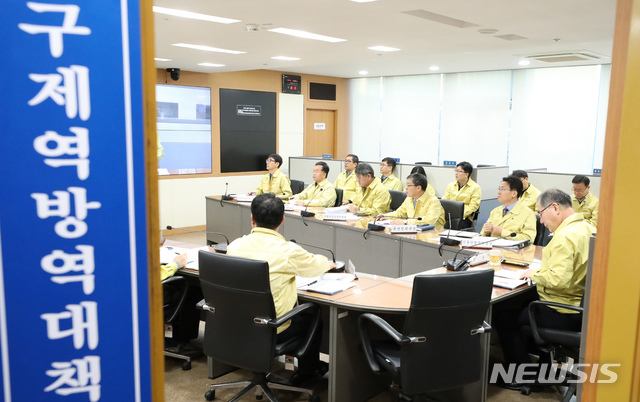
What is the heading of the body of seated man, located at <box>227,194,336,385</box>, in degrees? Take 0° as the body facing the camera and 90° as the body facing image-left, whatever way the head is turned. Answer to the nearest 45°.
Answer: approximately 225°

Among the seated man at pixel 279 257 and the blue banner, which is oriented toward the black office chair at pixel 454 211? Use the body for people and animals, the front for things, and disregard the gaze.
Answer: the seated man

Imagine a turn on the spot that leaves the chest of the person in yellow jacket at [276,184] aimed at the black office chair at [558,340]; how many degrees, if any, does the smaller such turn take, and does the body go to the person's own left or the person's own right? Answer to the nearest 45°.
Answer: approximately 45° to the person's own left

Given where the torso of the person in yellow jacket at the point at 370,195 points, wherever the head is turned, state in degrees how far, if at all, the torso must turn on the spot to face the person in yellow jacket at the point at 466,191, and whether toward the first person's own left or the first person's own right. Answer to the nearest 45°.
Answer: approximately 135° to the first person's own left

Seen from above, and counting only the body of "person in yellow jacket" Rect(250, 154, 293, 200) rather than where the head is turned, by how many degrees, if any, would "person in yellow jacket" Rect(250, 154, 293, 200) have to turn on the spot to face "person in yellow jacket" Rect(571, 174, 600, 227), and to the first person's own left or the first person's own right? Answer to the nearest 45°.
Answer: approximately 90° to the first person's own left

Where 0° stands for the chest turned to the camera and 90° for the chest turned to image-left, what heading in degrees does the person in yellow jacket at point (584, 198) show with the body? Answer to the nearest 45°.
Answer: approximately 45°

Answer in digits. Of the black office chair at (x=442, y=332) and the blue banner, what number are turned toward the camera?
1
